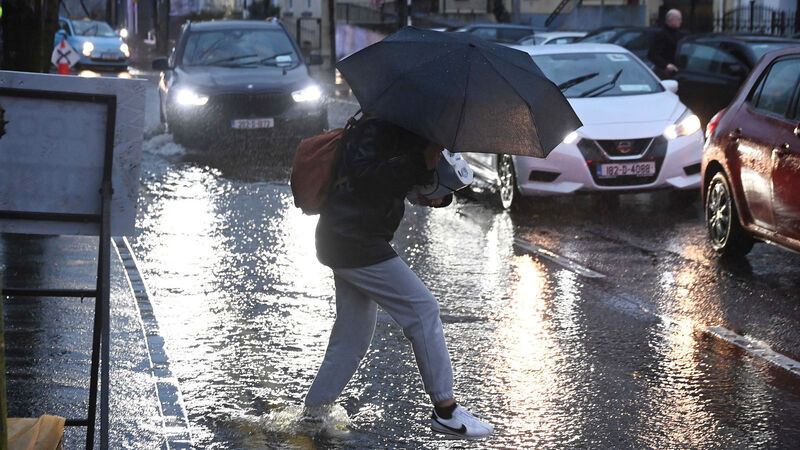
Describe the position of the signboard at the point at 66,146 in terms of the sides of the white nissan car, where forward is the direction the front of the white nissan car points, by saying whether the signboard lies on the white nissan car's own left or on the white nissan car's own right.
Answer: on the white nissan car's own right

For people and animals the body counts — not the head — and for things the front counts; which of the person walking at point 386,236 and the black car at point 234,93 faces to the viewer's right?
the person walking

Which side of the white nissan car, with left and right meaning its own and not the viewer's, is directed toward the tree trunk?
right

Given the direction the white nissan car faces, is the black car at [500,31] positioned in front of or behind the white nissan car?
behind

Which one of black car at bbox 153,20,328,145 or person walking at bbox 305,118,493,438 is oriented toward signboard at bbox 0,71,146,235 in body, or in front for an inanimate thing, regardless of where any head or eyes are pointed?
the black car

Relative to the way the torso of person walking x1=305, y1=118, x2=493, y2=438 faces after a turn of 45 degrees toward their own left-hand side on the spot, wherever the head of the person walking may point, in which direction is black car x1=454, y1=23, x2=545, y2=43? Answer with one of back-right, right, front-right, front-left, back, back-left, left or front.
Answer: front-left

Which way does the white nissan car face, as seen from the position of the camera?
facing the viewer and to the right of the viewer

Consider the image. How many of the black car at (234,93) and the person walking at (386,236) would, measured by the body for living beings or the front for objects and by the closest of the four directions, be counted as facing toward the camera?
1

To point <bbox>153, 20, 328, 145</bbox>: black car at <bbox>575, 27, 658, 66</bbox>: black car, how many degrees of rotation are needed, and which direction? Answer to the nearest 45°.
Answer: approximately 135° to its left

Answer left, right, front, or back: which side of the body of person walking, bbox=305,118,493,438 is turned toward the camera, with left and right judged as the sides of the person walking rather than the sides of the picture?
right

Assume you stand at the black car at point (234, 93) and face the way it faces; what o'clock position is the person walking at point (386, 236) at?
The person walking is roughly at 12 o'clock from the black car.
